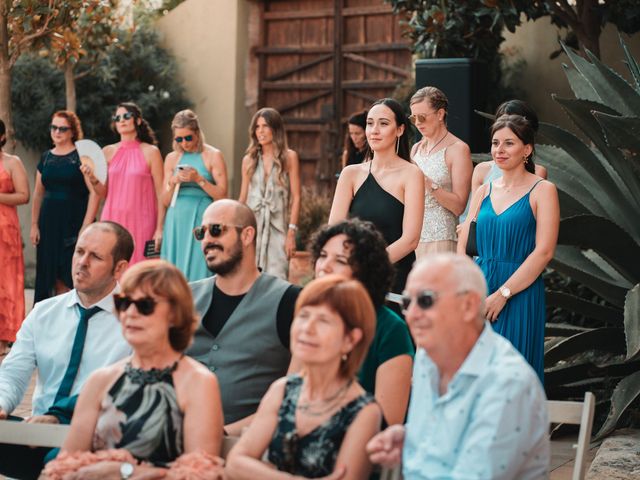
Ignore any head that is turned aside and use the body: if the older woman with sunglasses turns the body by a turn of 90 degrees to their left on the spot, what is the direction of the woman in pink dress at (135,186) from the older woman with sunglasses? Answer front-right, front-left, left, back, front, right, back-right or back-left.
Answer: back-left

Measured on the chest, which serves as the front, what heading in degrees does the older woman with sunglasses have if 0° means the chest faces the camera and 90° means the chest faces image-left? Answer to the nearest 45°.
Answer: approximately 45°

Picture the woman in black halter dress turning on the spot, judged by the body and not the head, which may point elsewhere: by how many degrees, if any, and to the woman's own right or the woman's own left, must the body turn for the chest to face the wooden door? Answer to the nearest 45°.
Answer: approximately 135° to the woman's own right

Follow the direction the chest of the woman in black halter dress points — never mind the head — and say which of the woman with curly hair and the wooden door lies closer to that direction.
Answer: the woman with curly hair
